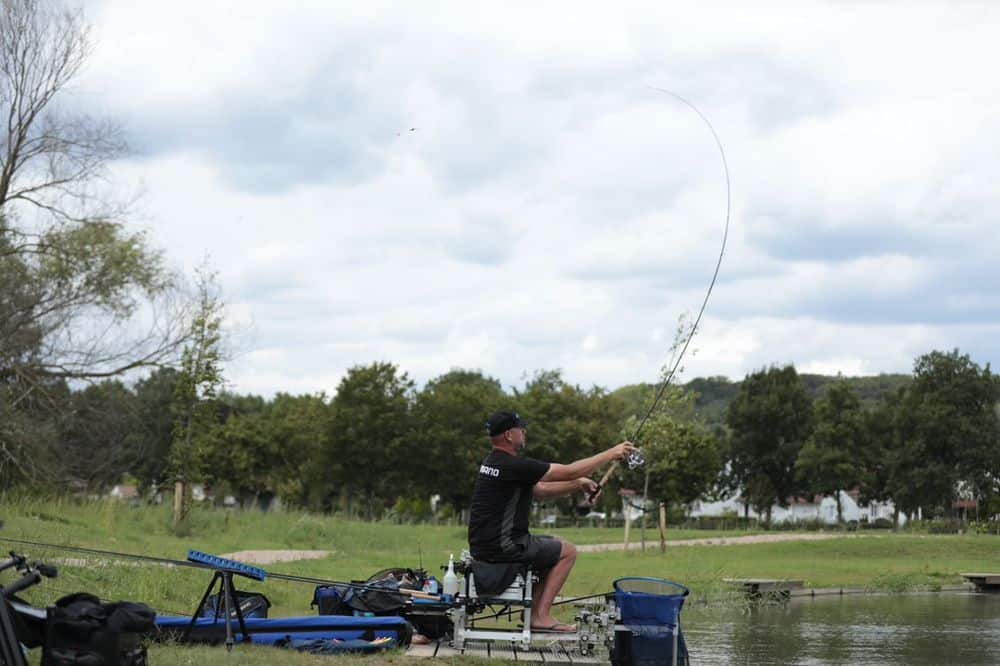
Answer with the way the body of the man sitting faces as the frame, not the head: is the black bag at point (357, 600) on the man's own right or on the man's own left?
on the man's own left

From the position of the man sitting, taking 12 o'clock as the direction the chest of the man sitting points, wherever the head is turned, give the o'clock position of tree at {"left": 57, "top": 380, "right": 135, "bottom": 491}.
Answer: The tree is roughly at 8 o'clock from the man sitting.

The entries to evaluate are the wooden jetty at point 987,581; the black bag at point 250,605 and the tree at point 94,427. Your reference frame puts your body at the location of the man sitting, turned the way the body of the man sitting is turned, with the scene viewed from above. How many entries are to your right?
0

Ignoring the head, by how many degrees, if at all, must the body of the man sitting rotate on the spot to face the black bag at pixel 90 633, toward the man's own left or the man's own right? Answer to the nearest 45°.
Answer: approximately 135° to the man's own right

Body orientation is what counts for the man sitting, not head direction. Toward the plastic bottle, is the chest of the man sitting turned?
no

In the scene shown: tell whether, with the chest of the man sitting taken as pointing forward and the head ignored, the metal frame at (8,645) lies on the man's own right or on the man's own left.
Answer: on the man's own right

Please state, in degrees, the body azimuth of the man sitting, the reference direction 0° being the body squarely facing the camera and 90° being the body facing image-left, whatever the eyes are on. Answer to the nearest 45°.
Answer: approximately 270°

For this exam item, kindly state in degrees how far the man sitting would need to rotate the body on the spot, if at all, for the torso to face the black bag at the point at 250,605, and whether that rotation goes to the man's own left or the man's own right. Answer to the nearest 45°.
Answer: approximately 135° to the man's own left

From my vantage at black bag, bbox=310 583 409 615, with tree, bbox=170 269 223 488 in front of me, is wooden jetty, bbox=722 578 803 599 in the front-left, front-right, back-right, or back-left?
front-right

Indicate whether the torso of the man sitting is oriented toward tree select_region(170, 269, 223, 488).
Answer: no
